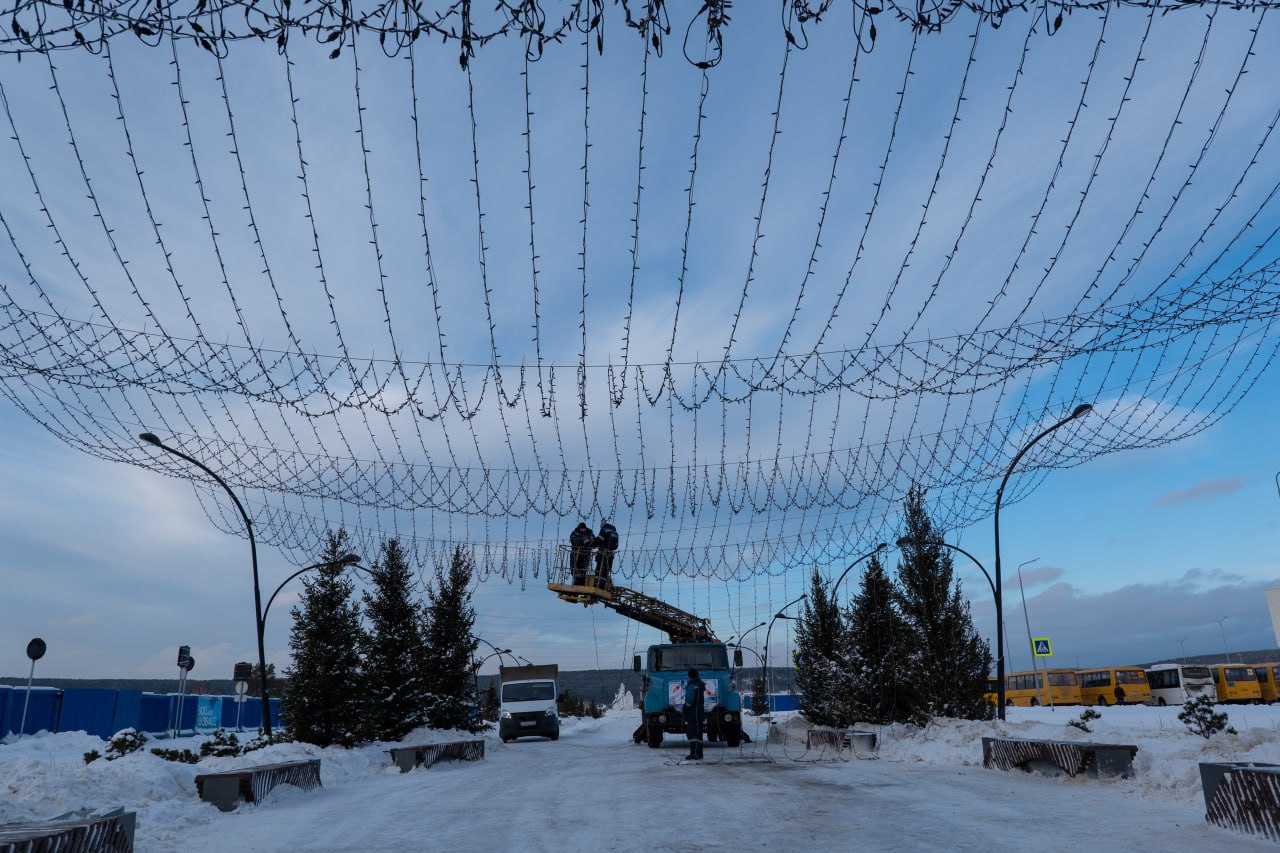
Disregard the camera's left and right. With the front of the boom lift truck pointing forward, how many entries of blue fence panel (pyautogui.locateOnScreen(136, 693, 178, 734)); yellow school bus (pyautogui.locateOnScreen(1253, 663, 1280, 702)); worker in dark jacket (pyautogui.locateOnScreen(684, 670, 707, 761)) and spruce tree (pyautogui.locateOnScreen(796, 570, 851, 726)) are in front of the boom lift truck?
1

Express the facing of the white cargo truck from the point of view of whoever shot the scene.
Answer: facing the viewer

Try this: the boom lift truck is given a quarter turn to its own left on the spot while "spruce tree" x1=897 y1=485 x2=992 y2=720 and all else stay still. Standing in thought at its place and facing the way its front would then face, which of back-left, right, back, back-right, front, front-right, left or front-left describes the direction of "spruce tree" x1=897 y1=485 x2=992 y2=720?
front

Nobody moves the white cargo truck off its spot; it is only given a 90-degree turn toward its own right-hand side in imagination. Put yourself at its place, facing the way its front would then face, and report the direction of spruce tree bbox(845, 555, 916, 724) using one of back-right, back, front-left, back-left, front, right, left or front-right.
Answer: back-left

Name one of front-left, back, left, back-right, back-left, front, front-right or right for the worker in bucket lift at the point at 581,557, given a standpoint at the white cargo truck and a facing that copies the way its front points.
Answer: front

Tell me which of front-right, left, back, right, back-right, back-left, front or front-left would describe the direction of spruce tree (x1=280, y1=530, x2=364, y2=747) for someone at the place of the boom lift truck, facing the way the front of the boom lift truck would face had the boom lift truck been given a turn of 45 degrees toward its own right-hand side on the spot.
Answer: front-right

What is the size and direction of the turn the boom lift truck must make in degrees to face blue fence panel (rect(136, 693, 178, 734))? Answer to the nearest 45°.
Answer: approximately 135° to its right

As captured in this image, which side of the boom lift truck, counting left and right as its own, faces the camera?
front

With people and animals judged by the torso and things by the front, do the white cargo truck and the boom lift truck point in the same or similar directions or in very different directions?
same or similar directions

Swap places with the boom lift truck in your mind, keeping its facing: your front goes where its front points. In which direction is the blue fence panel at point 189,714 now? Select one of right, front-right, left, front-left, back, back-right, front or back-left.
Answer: back-right

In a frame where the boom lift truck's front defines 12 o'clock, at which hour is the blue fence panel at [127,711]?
The blue fence panel is roughly at 4 o'clock from the boom lift truck.

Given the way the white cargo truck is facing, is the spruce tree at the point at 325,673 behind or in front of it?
in front

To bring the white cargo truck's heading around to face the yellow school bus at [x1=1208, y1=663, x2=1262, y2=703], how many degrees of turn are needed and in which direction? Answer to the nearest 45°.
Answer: approximately 90° to its left

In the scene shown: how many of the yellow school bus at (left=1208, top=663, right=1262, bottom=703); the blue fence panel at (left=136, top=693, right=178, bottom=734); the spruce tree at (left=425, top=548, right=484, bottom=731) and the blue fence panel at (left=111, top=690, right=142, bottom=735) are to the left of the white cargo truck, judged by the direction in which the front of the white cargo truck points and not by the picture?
1

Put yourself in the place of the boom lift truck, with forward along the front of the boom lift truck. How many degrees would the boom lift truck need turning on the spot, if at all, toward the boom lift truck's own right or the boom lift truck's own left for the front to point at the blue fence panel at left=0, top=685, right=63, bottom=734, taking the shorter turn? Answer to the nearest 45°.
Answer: approximately 90° to the boom lift truck's own right

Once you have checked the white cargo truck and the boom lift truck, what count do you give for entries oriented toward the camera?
2
